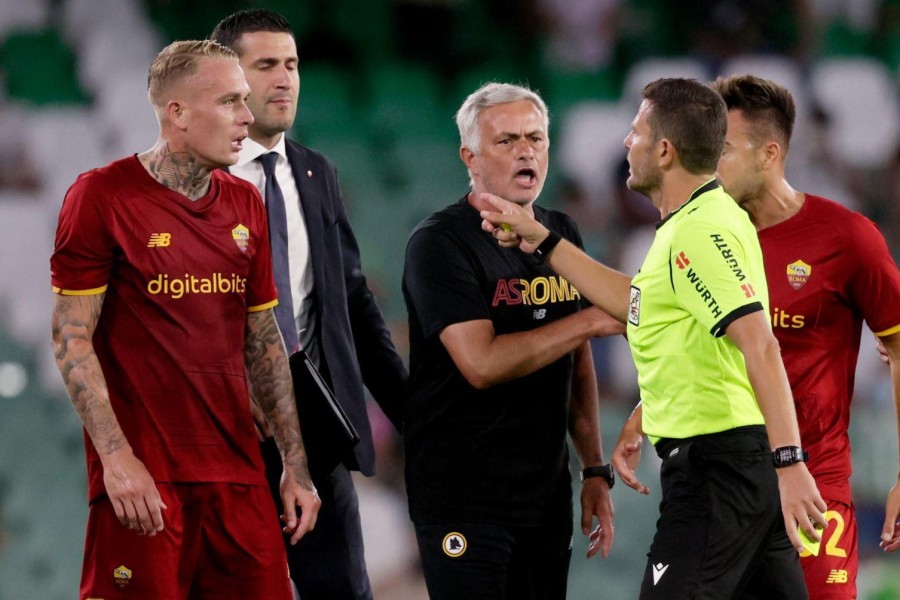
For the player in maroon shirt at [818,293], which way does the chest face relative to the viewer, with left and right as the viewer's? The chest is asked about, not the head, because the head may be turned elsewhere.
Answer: facing the viewer and to the left of the viewer

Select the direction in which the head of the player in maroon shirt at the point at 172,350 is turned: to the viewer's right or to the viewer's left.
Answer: to the viewer's right

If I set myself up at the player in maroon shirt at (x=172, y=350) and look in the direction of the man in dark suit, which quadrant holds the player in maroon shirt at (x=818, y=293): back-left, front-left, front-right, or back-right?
front-right

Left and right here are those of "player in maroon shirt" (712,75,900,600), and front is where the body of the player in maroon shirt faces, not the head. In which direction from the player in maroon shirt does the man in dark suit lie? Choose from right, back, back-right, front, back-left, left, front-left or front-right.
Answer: front-right

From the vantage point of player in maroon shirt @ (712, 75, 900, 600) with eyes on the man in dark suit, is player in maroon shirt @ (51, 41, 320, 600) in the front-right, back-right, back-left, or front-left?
front-left

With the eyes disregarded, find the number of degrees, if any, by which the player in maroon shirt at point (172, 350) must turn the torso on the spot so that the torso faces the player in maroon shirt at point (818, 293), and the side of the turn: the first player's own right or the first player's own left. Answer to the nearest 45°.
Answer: approximately 45° to the first player's own left

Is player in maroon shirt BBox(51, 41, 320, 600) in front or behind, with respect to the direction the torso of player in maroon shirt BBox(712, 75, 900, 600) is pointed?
in front

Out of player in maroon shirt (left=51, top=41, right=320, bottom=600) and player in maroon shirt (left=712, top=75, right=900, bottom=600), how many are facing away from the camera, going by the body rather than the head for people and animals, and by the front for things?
0

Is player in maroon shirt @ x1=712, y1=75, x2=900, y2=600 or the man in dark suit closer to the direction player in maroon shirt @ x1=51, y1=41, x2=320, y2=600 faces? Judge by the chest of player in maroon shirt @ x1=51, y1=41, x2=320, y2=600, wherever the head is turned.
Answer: the player in maroon shirt

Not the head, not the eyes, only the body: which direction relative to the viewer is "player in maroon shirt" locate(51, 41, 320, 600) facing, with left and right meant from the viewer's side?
facing the viewer and to the right of the viewer

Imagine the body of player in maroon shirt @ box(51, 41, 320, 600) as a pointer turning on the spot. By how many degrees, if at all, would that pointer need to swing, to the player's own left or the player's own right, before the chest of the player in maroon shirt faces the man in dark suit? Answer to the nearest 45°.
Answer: approximately 90° to the player's own left
